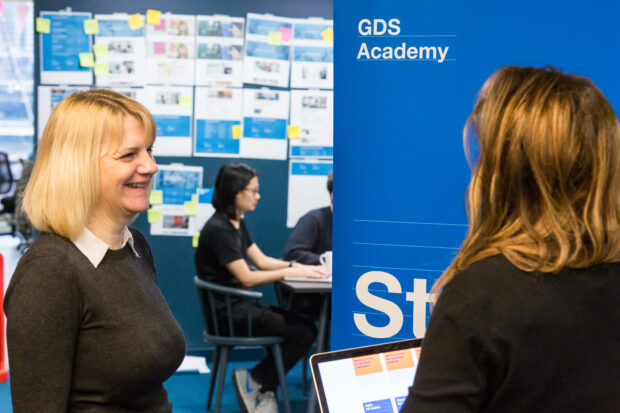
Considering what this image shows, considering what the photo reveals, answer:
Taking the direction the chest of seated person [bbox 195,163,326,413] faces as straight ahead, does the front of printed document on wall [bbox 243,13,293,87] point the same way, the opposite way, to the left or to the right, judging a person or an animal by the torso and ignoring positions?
to the right

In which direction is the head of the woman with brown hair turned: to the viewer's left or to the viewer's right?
to the viewer's left

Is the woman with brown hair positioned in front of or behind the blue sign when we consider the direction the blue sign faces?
in front

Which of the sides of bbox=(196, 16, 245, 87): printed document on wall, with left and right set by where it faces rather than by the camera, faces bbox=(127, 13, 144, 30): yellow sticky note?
right

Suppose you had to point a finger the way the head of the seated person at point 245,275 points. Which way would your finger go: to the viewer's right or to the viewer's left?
to the viewer's right

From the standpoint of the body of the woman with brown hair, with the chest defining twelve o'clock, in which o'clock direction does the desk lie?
The desk is roughly at 1 o'clock from the woman with brown hair.

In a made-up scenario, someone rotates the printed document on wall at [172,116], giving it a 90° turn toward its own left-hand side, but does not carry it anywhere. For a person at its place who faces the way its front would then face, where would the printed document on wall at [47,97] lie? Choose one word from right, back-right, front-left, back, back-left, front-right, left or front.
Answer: back

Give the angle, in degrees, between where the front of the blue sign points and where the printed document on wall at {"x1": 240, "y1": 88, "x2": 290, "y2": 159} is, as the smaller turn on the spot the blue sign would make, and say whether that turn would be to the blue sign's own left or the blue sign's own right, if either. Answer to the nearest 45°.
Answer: approximately 135° to the blue sign's own right

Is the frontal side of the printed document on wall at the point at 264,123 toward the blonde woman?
yes

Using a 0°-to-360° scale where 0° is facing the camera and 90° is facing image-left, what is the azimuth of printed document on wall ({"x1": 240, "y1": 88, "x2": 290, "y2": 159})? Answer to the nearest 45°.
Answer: approximately 0°
